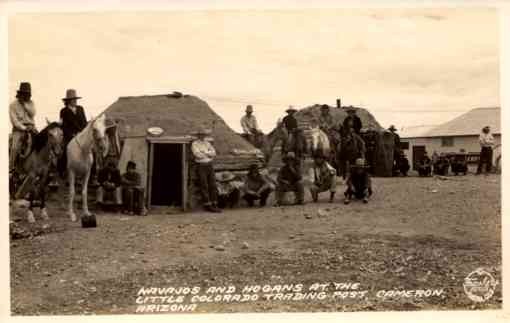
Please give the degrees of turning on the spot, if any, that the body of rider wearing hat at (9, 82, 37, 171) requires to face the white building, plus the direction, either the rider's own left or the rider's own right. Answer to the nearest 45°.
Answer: approximately 45° to the rider's own left

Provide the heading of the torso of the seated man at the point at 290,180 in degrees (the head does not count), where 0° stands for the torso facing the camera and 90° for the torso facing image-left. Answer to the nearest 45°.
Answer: approximately 0°

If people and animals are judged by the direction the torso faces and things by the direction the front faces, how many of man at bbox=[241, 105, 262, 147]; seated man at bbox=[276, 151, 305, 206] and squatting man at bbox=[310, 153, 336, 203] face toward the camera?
3

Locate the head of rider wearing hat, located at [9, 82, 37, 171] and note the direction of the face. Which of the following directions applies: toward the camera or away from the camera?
toward the camera

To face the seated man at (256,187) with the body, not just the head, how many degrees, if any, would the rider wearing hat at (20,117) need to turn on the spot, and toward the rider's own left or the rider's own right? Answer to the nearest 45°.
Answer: approximately 45° to the rider's own left

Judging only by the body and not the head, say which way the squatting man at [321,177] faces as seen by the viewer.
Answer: toward the camera

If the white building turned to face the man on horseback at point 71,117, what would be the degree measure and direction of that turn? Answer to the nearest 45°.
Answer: approximately 90° to its right

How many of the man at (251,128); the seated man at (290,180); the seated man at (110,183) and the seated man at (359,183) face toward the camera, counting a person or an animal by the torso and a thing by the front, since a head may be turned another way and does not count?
4

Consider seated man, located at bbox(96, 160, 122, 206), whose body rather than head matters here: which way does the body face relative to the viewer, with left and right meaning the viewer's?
facing the viewer

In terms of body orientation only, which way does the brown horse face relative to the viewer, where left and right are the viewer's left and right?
facing the viewer and to the right of the viewer

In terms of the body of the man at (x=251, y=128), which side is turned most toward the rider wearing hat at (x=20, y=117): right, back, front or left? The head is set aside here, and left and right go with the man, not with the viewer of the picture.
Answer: right
